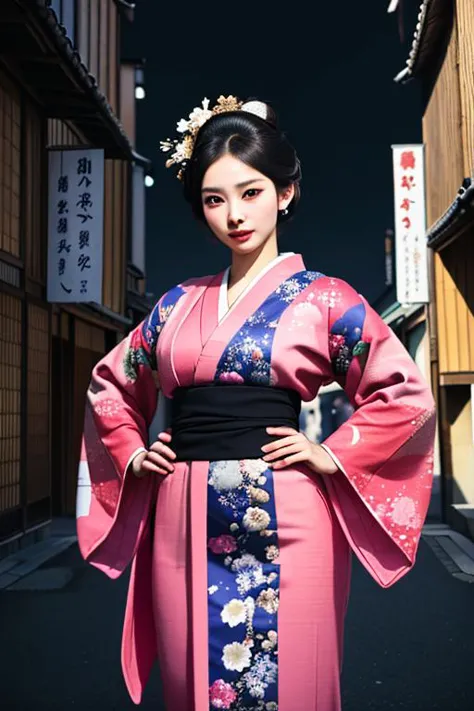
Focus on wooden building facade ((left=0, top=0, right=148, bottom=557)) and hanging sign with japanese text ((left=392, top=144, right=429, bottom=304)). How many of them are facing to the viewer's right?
1

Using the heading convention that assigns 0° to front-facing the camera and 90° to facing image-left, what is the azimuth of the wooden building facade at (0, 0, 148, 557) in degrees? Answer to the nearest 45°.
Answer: approximately 270°

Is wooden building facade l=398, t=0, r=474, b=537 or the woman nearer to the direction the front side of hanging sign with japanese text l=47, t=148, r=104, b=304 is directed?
the woman

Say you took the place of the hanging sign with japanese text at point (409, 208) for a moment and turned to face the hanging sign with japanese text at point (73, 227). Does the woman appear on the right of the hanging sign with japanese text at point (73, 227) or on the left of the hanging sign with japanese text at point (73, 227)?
left

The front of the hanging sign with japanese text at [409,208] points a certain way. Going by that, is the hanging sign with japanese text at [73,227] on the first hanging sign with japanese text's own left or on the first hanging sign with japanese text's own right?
on the first hanging sign with japanese text's own right

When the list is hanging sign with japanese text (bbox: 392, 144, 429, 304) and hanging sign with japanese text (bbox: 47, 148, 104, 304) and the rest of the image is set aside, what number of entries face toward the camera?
2

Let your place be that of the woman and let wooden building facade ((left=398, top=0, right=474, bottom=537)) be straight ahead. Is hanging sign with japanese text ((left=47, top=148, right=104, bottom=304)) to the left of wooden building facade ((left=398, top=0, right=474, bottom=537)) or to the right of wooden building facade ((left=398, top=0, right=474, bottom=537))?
left

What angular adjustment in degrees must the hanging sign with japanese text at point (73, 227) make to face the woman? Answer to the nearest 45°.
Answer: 0° — it already faces them

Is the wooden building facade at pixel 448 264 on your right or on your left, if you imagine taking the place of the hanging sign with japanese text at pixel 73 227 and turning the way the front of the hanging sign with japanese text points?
on your left

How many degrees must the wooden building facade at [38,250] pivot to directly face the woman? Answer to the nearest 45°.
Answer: approximately 90° to its right

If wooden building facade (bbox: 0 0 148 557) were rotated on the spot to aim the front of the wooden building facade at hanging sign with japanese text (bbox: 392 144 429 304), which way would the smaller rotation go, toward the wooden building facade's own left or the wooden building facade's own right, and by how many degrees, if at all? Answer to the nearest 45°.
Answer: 0° — it already faces it
